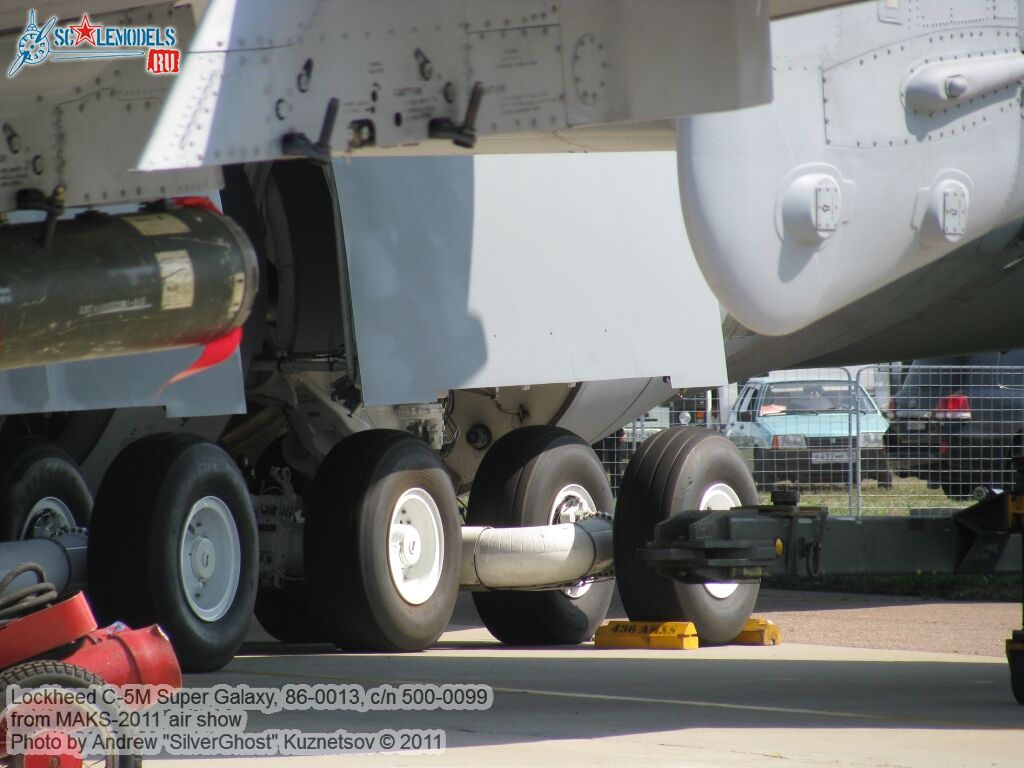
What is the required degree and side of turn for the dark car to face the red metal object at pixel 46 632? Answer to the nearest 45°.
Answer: approximately 135° to its right

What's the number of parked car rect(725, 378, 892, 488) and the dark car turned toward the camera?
1

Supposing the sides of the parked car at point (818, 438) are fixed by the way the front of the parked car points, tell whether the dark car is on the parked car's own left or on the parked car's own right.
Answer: on the parked car's own left

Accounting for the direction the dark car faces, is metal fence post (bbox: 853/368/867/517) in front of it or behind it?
behind

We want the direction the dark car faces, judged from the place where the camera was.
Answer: facing away from the viewer and to the right of the viewer

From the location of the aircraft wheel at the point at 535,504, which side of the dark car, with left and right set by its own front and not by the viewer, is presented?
back
